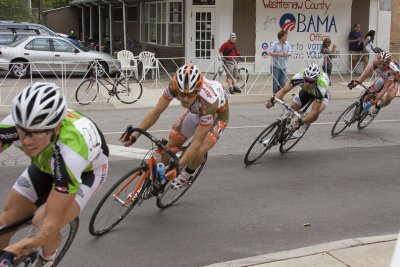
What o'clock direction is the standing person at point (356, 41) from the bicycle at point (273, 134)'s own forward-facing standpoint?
The standing person is roughly at 5 o'clock from the bicycle.

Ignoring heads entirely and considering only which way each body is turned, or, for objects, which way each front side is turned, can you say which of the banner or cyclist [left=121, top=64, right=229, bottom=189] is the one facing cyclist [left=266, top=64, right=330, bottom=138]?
the banner

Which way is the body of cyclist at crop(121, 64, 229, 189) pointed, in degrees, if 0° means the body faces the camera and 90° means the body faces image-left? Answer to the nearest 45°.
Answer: approximately 45°

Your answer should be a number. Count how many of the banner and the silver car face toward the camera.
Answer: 1

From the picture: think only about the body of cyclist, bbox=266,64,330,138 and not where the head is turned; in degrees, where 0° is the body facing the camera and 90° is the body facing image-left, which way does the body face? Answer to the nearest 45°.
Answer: approximately 45°

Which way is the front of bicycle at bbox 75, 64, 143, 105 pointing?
to the viewer's left

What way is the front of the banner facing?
toward the camera

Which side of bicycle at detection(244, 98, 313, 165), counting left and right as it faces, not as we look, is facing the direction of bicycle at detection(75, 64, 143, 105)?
right
